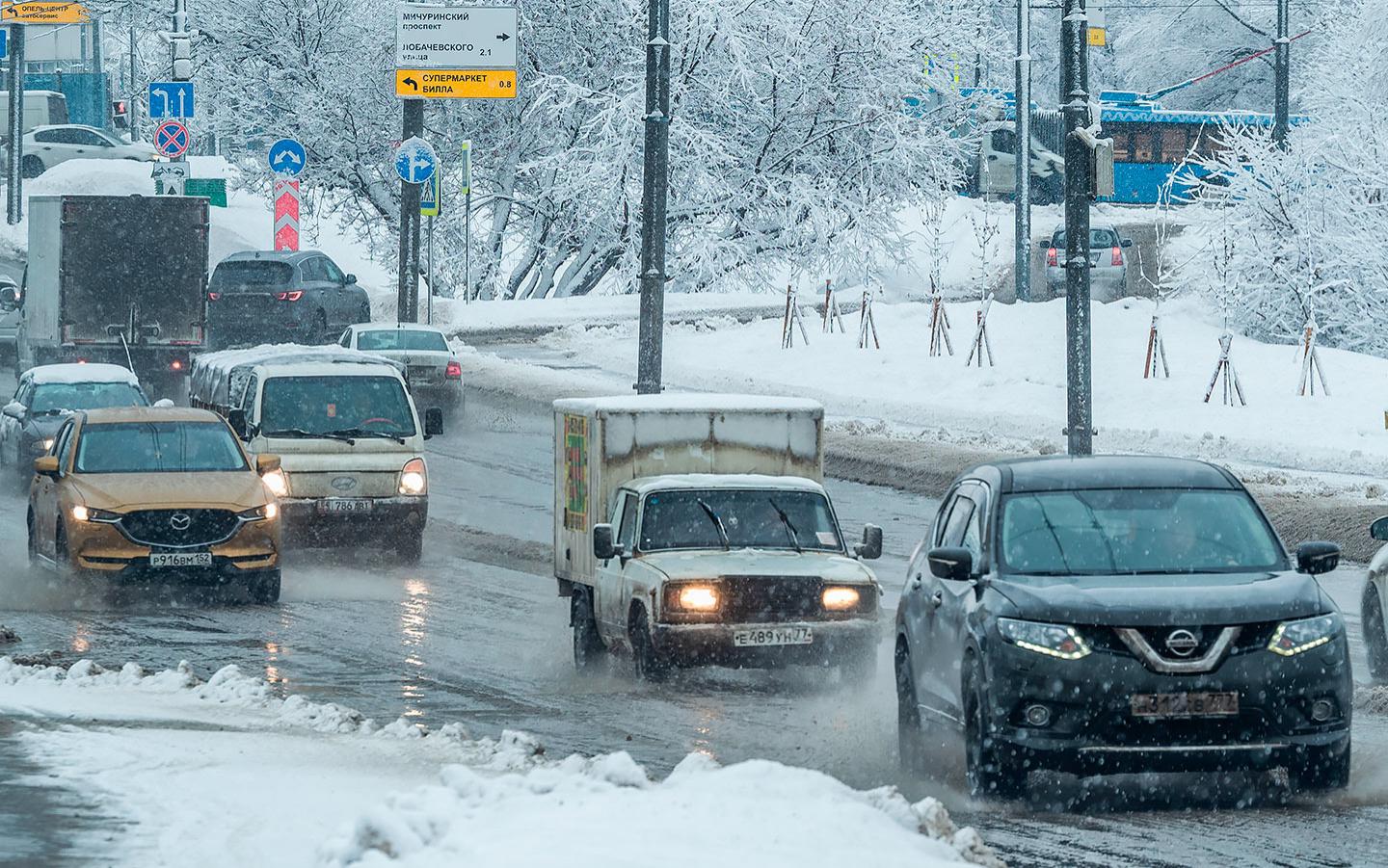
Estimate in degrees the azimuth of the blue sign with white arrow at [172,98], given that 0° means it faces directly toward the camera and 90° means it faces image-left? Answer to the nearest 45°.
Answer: approximately 0°

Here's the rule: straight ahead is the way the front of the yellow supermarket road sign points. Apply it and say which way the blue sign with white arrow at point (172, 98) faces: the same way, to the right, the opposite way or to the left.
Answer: the same way

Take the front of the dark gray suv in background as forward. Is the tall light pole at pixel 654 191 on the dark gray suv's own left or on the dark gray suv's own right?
on the dark gray suv's own right

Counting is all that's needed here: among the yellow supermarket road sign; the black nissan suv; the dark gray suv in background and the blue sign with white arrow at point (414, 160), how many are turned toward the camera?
3

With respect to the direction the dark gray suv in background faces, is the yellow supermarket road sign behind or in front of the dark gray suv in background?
in front

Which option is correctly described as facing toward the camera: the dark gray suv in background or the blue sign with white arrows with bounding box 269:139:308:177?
the blue sign with white arrows

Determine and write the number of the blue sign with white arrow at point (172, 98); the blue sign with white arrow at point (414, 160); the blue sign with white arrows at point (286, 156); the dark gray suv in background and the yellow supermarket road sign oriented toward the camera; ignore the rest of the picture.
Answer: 4

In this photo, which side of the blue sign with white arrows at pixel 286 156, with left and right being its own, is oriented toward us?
front

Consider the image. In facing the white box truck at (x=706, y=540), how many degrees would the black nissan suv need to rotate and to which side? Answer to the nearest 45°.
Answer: approximately 135° to its right

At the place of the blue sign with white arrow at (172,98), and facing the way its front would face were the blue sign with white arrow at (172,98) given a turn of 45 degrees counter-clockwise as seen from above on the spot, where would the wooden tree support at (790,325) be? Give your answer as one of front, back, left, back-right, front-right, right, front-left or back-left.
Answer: front-left

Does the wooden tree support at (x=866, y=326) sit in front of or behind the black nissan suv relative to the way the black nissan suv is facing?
behind

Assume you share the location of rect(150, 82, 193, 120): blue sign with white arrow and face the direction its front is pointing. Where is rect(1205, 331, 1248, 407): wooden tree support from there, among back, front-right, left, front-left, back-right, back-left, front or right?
front-left

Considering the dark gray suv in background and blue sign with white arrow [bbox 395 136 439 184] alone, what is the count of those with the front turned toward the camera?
1

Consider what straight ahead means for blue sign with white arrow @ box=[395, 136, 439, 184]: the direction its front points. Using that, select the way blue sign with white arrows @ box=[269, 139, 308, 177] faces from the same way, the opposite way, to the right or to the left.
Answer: the same way

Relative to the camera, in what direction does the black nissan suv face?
facing the viewer

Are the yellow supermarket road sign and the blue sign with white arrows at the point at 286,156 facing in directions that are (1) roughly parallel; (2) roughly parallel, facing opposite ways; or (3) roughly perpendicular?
roughly parallel

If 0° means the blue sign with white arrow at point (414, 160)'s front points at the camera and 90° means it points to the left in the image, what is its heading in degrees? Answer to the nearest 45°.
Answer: approximately 0°
